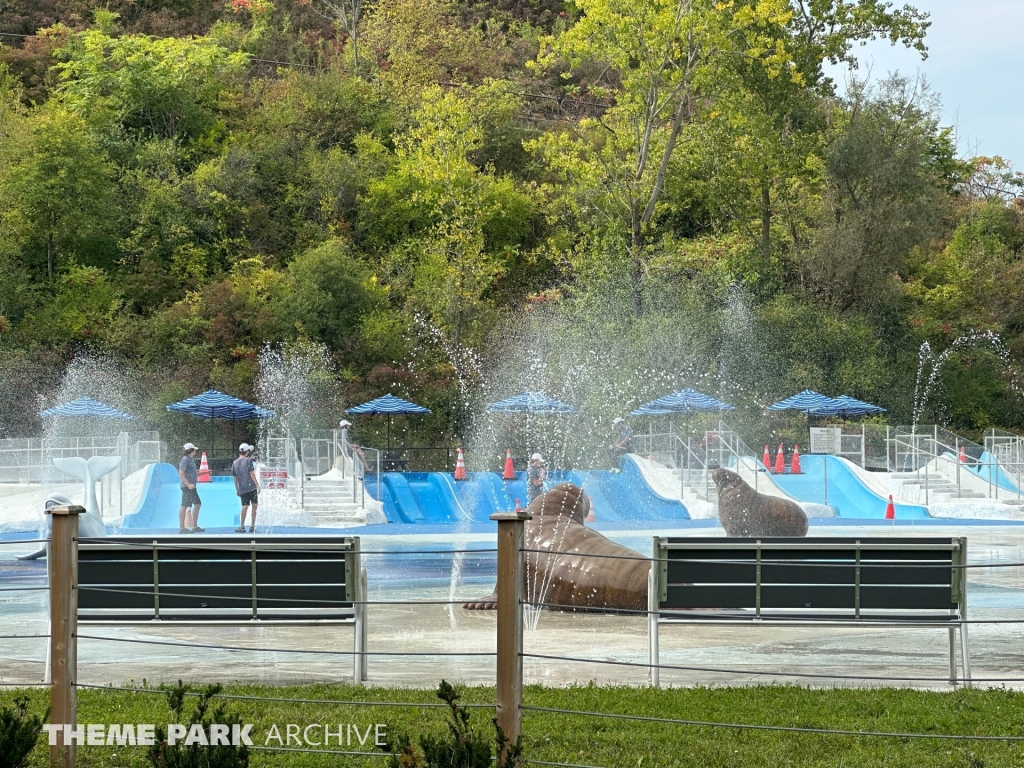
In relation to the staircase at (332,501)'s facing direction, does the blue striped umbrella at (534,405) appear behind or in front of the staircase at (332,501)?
behind

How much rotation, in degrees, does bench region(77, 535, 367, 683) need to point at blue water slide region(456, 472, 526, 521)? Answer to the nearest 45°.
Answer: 0° — it already faces it

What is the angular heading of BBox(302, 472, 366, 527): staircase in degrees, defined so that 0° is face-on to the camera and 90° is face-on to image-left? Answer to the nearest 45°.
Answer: approximately 0°

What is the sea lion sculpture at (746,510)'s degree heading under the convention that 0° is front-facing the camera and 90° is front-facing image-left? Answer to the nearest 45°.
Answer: approximately 90°

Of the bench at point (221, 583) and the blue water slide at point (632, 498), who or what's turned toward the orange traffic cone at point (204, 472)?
the bench

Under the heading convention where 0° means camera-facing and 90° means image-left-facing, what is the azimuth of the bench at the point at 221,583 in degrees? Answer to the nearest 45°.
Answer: approximately 180°

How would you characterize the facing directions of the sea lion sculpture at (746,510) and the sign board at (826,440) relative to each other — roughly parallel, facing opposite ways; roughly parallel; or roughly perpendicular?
roughly perpendicular

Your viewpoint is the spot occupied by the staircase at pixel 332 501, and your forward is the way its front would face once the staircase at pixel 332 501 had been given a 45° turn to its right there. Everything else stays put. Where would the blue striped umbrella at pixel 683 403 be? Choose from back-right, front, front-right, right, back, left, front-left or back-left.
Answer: back
